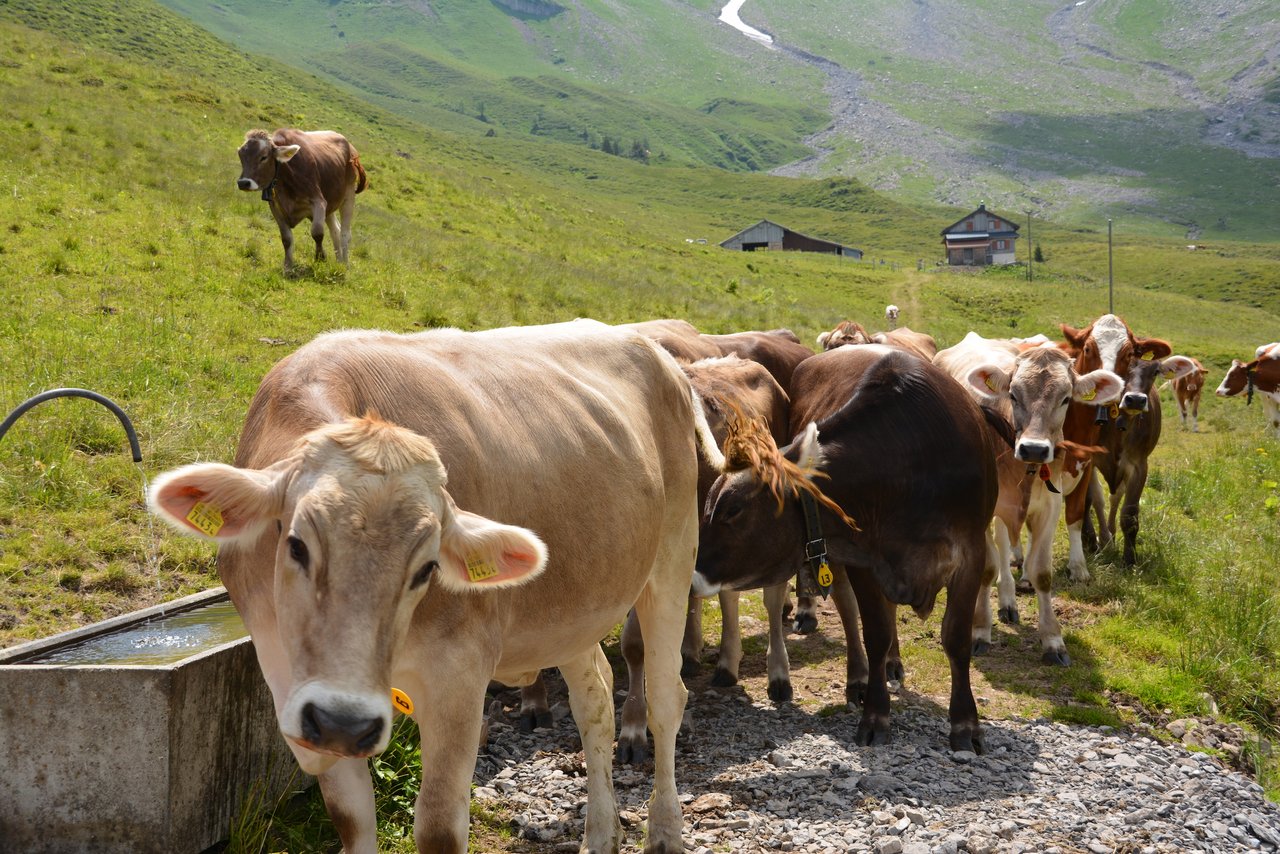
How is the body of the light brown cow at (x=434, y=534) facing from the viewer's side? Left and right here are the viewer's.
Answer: facing the viewer and to the left of the viewer

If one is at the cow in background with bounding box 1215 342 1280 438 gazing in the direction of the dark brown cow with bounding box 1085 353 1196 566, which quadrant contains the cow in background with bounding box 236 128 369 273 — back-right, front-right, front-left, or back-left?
front-right

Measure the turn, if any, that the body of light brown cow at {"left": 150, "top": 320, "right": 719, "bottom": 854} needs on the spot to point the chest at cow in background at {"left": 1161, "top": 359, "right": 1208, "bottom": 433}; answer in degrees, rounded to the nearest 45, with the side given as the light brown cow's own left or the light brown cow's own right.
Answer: approximately 180°

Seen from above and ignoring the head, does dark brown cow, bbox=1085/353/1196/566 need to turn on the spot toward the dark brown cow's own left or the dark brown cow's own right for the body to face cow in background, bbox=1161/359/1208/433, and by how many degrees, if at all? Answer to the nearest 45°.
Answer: approximately 180°

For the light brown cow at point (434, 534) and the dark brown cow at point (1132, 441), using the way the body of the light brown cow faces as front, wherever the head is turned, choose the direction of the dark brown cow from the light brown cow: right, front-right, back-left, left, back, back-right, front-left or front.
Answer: back

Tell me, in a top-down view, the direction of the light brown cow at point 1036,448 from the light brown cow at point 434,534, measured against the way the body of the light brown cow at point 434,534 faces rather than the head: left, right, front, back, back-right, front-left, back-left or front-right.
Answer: back

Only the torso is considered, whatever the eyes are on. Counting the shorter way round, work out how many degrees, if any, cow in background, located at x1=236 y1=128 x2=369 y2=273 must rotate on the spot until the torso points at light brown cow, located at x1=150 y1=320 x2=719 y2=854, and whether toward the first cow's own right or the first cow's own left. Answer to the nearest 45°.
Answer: approximately 45° to the first cow's own left

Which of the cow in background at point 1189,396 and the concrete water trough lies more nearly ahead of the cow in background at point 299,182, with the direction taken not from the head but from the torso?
the concrete water trough

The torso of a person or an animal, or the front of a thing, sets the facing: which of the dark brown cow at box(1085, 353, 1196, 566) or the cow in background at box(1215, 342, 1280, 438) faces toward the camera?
the dark brown cow

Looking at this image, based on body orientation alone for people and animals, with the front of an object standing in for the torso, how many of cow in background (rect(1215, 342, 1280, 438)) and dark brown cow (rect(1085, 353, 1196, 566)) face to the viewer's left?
1

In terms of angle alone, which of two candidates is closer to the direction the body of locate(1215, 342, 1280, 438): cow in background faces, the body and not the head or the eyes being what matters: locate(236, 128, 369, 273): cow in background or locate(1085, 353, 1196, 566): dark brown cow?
the cow in background

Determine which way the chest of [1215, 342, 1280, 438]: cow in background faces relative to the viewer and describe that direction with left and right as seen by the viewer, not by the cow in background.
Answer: facing to the left of the viewer

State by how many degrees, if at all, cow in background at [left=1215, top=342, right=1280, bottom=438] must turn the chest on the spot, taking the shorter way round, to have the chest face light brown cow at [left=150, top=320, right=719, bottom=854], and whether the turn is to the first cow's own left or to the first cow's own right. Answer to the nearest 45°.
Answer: approximately 90° to the first cow's own left

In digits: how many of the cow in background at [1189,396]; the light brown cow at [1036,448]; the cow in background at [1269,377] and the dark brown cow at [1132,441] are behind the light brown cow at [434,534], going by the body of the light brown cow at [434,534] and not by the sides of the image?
4

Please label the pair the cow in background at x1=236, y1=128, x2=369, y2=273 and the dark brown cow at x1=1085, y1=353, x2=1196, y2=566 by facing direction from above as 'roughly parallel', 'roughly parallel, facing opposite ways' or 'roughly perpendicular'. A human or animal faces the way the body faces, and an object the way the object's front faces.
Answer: roughly parallel

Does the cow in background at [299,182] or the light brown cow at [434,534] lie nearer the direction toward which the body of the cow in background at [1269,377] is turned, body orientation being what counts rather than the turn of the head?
the cow in background

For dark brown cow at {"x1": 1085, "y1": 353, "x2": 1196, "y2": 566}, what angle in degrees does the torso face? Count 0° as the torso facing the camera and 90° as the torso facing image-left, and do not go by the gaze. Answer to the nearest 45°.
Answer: approximately 0°
